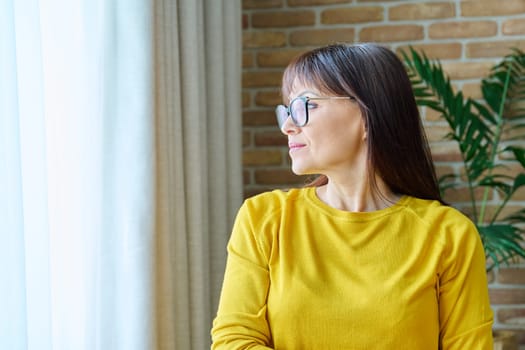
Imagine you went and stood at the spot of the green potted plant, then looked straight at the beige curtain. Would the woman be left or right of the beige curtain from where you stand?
left

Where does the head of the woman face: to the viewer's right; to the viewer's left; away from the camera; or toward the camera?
to the viewer's left

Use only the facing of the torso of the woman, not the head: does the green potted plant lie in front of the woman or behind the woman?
behind

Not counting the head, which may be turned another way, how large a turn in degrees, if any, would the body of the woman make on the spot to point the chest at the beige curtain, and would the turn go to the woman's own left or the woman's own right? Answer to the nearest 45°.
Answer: approximately 135° to the woman's own right

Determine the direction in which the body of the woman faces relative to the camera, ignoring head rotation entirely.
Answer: toward the camera
